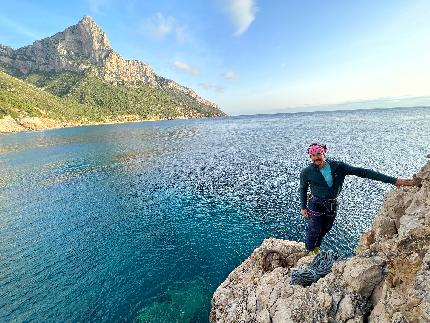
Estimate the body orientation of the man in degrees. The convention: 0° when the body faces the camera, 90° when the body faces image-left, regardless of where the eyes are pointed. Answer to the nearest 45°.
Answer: approximately 0°
